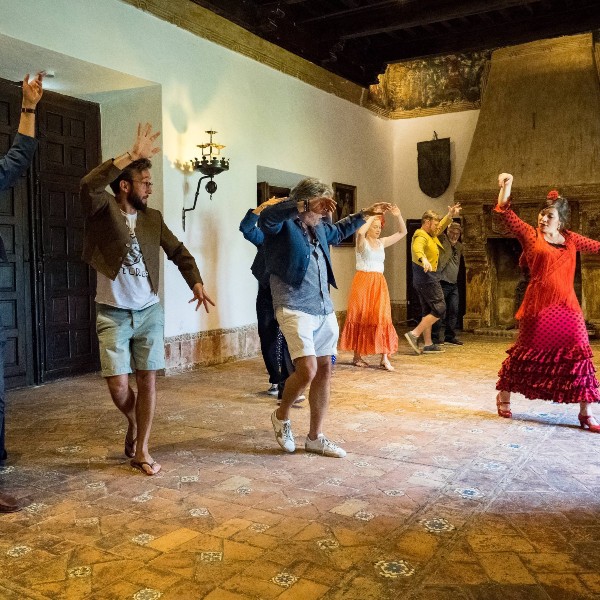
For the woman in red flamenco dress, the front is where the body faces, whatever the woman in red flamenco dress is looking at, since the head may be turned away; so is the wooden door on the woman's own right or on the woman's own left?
on the woman's own right

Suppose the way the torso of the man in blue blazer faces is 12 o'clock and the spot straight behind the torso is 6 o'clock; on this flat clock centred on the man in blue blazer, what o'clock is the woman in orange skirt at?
The woman in orange skirt is roughly at 8 o'clock from the man in blue blazer.

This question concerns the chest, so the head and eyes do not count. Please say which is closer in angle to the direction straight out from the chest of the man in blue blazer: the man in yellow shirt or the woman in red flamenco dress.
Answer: the woman in red flamenco dress

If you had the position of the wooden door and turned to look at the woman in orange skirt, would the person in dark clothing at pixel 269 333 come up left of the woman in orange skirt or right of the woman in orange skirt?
right

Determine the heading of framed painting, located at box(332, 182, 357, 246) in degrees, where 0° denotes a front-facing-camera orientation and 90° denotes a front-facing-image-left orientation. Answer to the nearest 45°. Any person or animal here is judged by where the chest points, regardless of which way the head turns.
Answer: approximately 315°

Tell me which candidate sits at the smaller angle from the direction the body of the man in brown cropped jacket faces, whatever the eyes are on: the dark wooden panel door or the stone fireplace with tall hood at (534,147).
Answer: the stone fireplace with tall hood

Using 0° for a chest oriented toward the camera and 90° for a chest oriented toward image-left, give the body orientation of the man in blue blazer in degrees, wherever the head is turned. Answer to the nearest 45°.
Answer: approximately 315°

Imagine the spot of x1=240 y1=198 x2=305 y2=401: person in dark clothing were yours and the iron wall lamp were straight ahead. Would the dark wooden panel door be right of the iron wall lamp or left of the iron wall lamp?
left

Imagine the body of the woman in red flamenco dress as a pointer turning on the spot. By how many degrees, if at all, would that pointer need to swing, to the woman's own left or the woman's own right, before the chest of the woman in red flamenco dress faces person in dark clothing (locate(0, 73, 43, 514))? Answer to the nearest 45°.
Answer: approximately 45° to the woman's own right

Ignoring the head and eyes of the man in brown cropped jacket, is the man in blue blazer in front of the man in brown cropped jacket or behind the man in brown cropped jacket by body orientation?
in front
